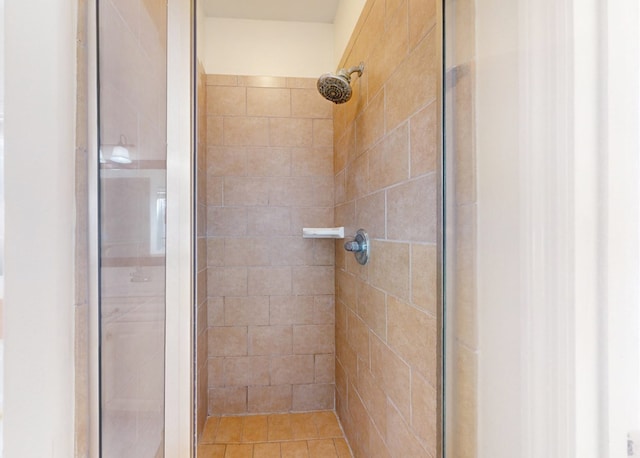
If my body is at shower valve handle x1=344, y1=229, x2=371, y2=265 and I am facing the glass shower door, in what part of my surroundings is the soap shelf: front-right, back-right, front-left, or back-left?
back-right

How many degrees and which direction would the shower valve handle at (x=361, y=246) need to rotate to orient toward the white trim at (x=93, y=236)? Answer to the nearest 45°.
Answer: approximately 90° to its left

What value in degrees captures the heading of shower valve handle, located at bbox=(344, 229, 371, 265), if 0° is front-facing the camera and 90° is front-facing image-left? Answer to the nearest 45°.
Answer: approximately 90°

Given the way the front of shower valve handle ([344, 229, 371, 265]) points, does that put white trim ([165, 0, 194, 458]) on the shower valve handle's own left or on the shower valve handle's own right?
on the shower valve handle's own left

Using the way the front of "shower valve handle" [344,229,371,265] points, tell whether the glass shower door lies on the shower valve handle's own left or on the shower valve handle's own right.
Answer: on the shower valve handle's own left
